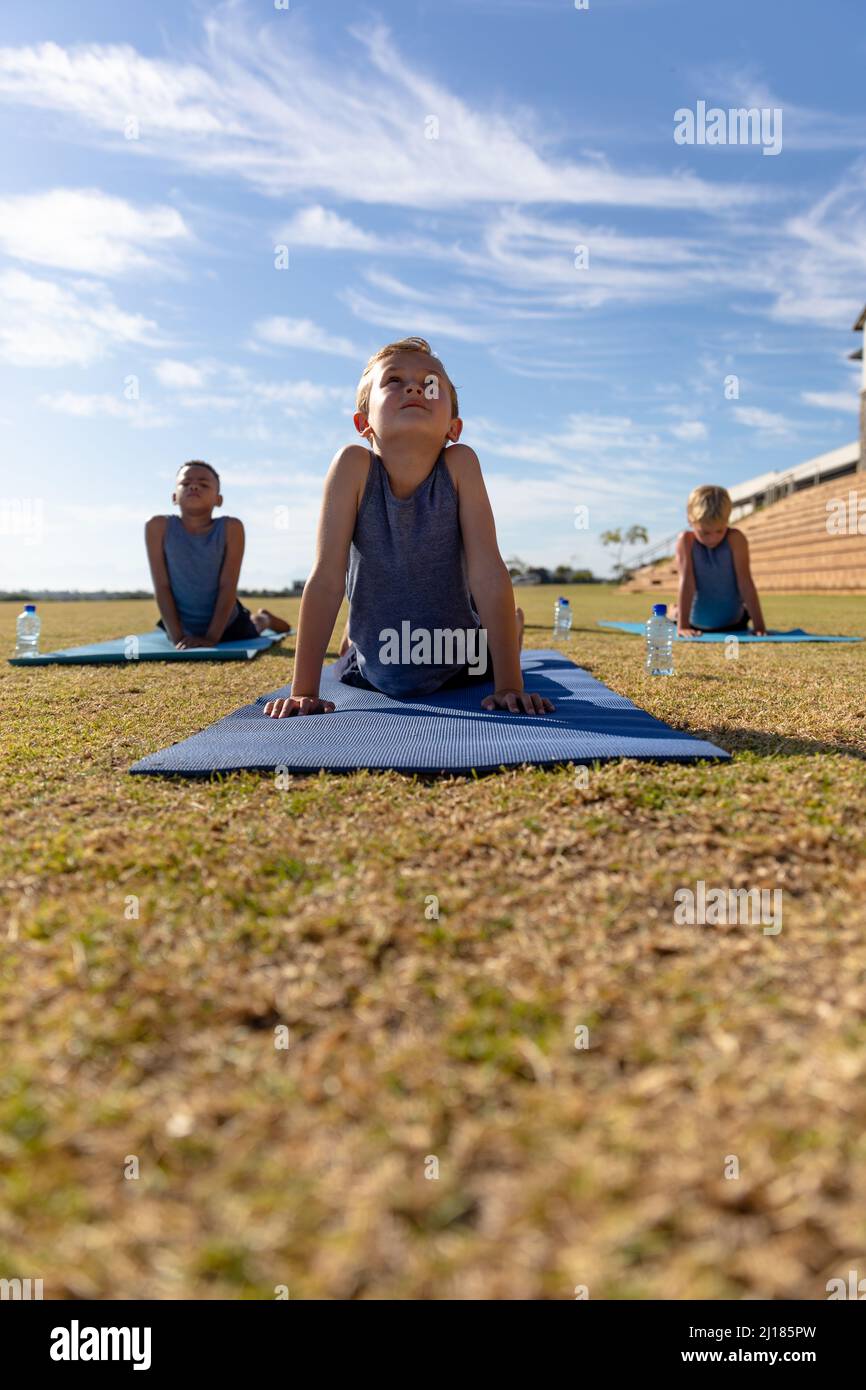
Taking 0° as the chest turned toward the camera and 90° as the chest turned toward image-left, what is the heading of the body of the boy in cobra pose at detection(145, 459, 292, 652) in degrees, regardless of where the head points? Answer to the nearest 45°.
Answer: approximately 0°

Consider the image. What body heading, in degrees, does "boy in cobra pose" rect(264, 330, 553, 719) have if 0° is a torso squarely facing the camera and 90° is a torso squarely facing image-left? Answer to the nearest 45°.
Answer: approximately 0°
